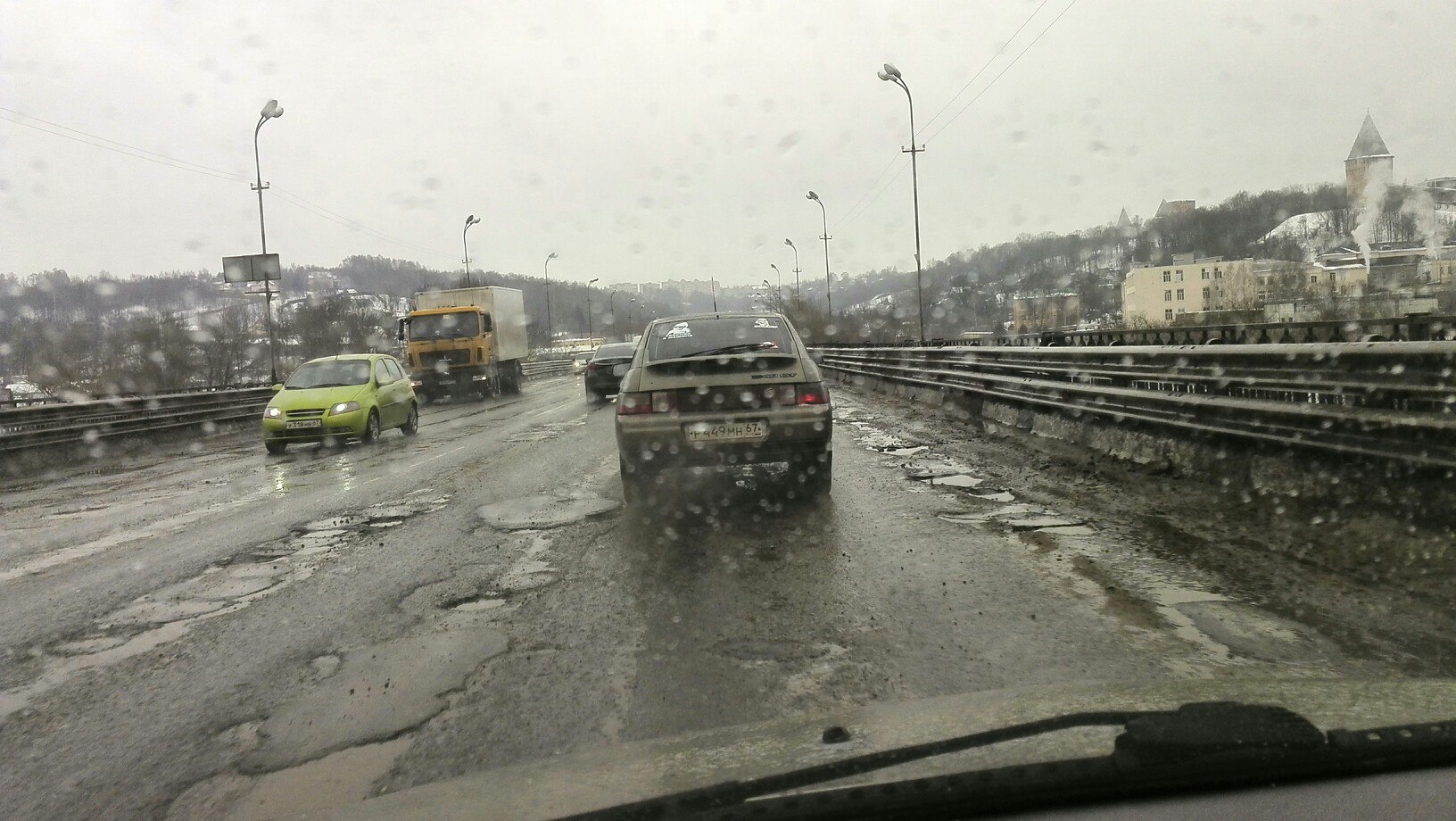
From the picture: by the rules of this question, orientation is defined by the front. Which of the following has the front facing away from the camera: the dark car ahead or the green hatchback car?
the dark car ahead

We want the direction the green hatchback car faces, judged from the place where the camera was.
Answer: facing the viewer and to the left of the viewer

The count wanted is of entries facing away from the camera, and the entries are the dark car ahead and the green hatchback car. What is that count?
1

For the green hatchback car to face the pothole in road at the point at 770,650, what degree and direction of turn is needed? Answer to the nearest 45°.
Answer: approximately 45° to its left

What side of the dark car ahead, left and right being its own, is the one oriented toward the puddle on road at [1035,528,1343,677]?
back

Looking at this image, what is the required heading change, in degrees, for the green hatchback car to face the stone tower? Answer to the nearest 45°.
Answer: approximately 135° to its left

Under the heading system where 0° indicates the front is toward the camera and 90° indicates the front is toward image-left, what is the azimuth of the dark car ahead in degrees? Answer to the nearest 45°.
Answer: approximately 180°

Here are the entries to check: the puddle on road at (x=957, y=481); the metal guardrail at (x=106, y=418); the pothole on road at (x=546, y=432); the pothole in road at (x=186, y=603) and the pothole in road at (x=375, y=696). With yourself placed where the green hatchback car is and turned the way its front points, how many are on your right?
1

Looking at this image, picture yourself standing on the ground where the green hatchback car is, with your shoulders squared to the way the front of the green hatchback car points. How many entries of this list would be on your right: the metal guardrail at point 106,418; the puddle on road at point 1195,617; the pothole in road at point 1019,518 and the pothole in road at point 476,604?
1

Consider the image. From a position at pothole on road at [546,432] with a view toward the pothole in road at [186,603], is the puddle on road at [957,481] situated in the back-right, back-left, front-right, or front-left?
front-left

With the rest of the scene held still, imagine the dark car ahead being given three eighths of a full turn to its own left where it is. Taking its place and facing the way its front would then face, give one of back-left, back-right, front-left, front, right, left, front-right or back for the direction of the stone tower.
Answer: back-left

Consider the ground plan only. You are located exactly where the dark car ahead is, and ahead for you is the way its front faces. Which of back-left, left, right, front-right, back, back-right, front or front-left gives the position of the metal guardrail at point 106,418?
back-left

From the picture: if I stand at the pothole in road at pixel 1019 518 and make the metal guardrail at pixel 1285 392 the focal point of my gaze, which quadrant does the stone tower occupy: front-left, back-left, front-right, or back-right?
front-left

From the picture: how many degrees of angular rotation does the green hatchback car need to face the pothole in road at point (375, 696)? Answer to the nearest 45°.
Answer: approximately 45° to its left

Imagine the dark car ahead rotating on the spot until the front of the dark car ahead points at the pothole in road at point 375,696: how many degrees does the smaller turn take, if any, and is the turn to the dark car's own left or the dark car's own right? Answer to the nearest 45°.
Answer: approximately 180°

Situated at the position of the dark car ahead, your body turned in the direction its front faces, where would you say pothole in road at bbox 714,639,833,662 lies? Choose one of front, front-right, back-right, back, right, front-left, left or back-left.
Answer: back

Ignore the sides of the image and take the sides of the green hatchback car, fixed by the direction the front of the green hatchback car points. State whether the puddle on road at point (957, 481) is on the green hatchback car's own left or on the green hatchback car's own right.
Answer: on the green hatchback car's own left
